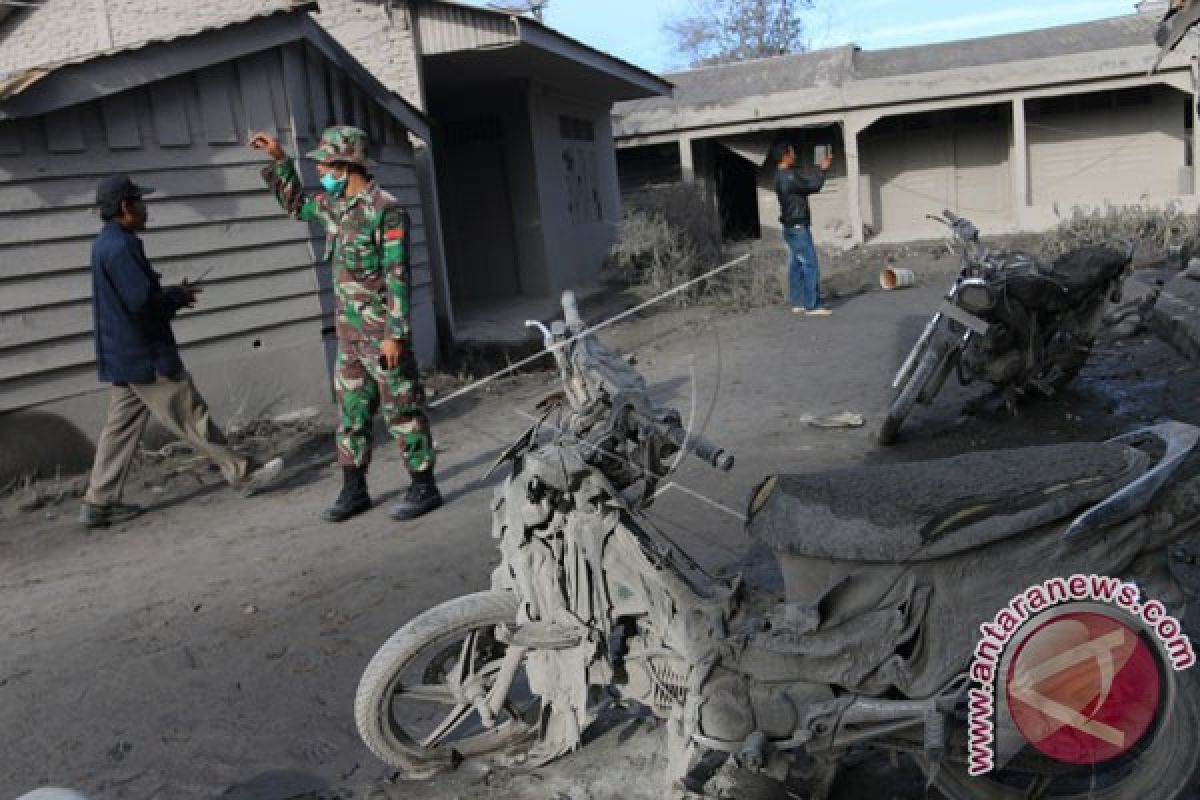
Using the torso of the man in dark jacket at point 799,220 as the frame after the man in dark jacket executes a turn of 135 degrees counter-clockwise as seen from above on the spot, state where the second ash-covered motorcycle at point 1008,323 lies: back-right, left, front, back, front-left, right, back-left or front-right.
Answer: back-left

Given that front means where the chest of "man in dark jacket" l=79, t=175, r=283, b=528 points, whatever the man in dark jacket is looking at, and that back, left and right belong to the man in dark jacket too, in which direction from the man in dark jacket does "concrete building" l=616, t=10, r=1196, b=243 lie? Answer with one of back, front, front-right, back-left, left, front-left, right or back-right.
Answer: front-left

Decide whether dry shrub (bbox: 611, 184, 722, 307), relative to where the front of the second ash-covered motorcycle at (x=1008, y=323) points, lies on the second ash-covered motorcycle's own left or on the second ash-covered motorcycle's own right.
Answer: on the second ash-covered motorcycle's own right

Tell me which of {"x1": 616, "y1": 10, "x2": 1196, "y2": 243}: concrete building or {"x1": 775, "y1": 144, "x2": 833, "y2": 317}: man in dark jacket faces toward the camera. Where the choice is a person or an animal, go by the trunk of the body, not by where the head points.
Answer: the concrete building

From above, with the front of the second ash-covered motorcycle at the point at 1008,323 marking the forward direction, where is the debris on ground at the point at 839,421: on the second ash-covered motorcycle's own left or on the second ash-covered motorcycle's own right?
on the second ash-covered motorcycle's own right

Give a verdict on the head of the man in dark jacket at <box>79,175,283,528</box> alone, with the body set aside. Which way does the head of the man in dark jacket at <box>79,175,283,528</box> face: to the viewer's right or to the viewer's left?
to the viewer's right

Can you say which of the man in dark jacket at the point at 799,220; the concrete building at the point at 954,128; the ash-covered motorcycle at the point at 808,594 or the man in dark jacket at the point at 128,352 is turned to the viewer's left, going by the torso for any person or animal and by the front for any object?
the ash-covered motorcycle

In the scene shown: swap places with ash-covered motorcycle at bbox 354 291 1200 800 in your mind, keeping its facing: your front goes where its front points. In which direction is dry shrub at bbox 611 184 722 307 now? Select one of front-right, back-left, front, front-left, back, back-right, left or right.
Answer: right

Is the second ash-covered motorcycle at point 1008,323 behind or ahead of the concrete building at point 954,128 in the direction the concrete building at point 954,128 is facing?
ahead

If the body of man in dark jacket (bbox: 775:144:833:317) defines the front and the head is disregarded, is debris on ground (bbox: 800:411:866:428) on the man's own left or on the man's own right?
on the man's own right

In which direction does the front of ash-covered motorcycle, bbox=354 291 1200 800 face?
to the viewer's left

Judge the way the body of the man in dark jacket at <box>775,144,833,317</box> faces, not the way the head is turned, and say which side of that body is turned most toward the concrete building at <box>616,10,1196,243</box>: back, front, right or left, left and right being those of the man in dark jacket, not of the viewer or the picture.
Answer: left

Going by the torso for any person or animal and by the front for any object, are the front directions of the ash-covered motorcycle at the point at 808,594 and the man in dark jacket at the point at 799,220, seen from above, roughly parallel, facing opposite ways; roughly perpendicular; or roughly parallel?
roughly parallel, facing opposite ways

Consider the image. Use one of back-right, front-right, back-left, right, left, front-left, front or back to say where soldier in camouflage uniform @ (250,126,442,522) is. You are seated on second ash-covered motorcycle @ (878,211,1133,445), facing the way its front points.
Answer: front

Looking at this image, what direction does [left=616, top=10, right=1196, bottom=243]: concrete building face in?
toward the camera

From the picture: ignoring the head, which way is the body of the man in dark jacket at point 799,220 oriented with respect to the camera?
to the viewer's right

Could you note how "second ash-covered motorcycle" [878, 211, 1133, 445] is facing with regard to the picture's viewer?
facing the viewer and to the left of the viewer

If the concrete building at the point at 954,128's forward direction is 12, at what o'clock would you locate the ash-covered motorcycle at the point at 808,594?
The ash-covered motorcycle is roughly at 12 o'clock from the concrete building.

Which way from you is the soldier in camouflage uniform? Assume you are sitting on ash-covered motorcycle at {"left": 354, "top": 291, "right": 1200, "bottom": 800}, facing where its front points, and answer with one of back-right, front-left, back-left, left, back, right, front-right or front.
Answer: front-right

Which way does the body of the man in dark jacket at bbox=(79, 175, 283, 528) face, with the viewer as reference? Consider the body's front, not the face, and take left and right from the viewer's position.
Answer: facing to the right of the viewer

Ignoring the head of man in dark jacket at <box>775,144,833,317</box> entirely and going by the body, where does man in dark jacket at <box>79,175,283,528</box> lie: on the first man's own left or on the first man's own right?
on the first man's own right
